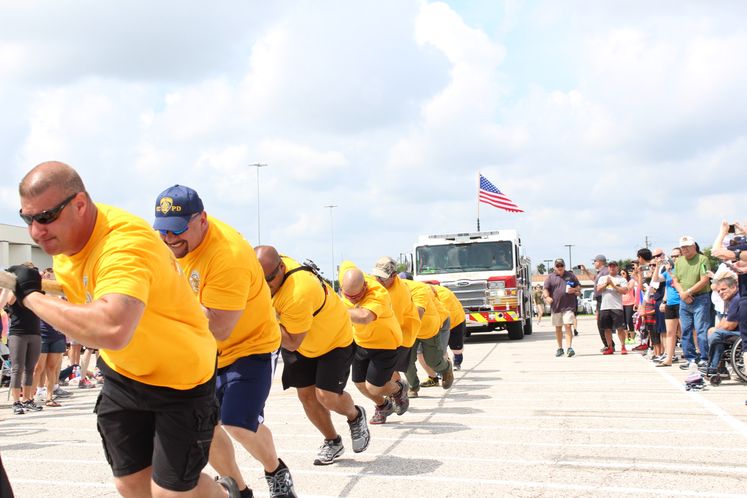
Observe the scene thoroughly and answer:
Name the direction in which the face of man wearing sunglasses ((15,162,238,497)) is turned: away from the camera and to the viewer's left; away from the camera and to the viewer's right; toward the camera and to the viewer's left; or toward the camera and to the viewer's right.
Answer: toward the camera and to the viewer's left

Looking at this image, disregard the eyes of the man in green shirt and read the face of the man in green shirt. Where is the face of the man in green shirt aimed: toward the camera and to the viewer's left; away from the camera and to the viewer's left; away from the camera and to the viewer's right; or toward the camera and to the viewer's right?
toward the camera and to the viewer's left

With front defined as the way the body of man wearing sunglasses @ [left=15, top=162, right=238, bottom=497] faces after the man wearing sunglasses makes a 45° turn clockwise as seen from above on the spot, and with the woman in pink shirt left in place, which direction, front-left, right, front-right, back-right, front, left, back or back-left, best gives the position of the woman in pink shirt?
back-right

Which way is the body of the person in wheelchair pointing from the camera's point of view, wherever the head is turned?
to the viewer's left

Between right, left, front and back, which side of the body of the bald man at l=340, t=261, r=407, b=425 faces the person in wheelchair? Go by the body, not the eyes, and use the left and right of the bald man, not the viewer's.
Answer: back

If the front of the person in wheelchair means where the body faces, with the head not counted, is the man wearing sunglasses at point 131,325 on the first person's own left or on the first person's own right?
on the first person's own left

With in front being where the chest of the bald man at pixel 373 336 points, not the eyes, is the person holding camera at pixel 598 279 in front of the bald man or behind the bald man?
behind

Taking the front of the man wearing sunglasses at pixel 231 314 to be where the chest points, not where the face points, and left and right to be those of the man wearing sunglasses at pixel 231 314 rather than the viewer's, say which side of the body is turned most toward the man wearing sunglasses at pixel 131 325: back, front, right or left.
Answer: front

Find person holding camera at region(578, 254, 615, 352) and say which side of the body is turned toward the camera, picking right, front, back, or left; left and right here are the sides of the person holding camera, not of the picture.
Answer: left

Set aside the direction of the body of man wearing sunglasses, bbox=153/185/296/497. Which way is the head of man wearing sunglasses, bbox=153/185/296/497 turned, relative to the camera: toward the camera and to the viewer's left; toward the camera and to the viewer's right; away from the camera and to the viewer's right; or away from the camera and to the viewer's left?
toward the camera and to the viewer's left
